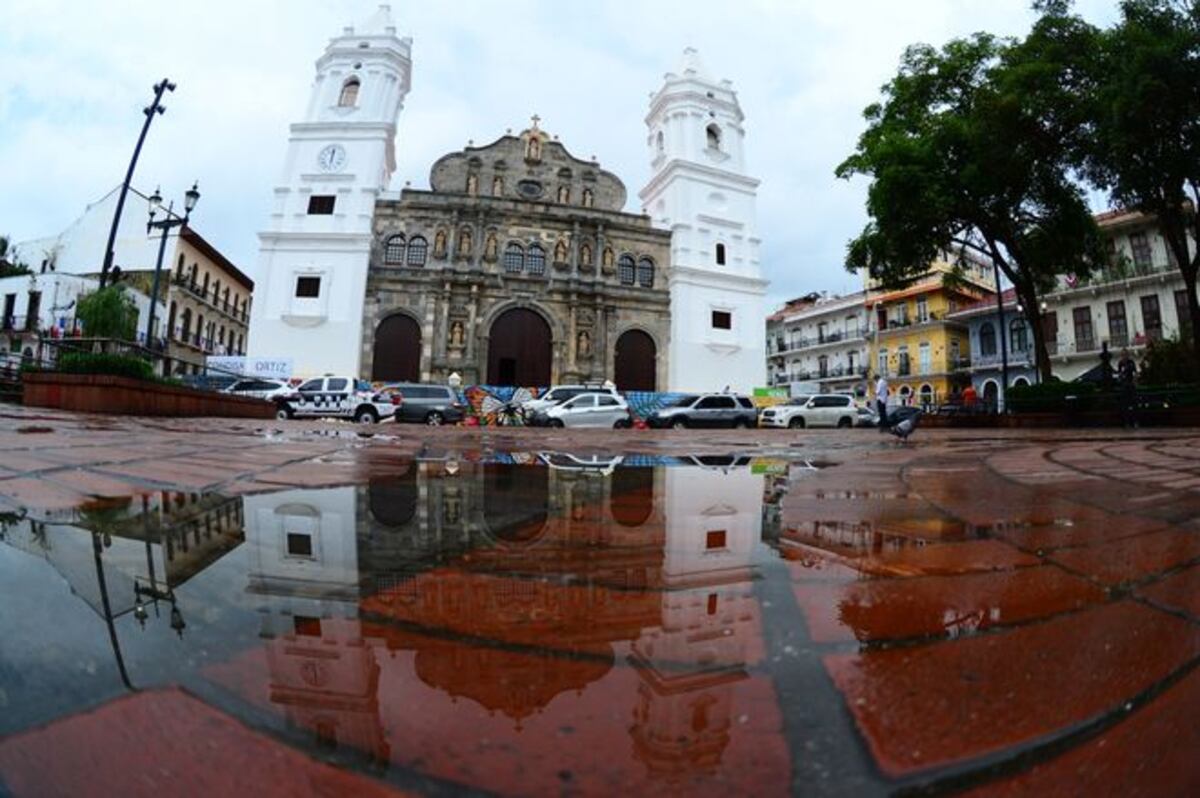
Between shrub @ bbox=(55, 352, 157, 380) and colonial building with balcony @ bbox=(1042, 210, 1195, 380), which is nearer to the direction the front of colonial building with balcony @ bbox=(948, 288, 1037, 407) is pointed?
the shrub

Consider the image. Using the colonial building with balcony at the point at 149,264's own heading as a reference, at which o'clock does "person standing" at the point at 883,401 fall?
The person standing is roughly at 1 o'clock from the colonial building with balcony.

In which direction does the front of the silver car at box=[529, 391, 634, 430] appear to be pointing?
to the viewer's left

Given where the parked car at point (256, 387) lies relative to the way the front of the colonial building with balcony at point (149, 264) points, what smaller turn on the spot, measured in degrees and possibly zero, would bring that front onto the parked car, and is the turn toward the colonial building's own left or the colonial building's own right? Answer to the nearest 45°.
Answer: approximately 45° to the colonial building's own right

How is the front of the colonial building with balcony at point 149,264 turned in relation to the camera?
facing the viewer and to the right of the viewer

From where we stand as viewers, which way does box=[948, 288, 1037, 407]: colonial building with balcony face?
facing the viewer and to the left of the viewer

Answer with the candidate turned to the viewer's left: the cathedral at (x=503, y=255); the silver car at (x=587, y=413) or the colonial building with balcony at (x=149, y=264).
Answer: the silver car

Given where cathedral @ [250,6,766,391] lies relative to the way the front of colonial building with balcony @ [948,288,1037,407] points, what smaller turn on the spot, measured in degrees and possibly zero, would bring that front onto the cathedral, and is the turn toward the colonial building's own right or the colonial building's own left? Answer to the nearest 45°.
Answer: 0° — it already faces it

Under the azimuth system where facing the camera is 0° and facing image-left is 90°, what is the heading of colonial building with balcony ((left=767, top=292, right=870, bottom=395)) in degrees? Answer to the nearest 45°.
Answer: approximately 45°

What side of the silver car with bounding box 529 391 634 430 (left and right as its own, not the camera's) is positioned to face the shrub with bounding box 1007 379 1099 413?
back

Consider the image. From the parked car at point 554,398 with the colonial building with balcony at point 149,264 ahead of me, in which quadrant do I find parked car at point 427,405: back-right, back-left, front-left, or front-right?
front-left

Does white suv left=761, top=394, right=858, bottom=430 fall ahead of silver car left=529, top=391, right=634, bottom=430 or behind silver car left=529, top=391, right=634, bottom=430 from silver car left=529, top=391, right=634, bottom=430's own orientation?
behind

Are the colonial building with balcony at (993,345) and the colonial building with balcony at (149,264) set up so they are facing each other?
yes

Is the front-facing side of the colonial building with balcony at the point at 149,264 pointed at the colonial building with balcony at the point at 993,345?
yes

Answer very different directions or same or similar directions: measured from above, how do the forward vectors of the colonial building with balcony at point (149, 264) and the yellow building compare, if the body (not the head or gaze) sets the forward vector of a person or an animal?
very different directions

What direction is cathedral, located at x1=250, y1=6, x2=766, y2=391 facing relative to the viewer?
toward the camera

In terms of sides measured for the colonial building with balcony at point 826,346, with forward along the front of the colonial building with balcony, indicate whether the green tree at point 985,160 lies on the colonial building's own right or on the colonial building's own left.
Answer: on the colonial building's own left
